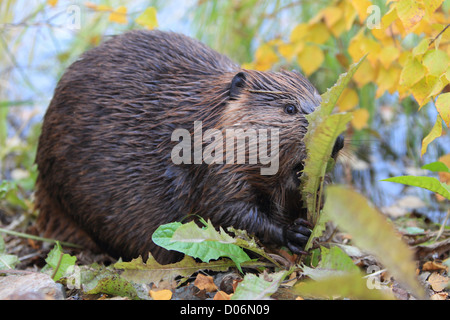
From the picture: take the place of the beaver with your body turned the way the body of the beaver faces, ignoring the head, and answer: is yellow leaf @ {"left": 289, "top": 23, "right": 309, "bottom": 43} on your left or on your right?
on your left

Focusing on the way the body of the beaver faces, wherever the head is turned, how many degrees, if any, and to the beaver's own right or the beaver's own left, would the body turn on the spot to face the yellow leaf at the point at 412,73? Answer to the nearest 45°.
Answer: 0° — it already faces it

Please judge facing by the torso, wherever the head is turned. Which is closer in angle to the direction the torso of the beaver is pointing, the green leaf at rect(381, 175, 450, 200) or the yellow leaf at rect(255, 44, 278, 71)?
the green leaf

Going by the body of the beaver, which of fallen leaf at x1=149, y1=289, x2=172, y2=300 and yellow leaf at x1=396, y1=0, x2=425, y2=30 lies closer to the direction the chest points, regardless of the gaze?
the yellow leaf

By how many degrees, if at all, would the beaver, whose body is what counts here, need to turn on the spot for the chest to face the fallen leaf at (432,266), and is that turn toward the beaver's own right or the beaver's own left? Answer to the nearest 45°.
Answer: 0° — it already faces it

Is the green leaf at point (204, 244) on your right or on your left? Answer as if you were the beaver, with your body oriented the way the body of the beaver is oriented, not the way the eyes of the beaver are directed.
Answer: on your right

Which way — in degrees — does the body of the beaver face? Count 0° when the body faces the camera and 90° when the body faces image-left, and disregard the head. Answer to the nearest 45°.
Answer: approximately 270°
